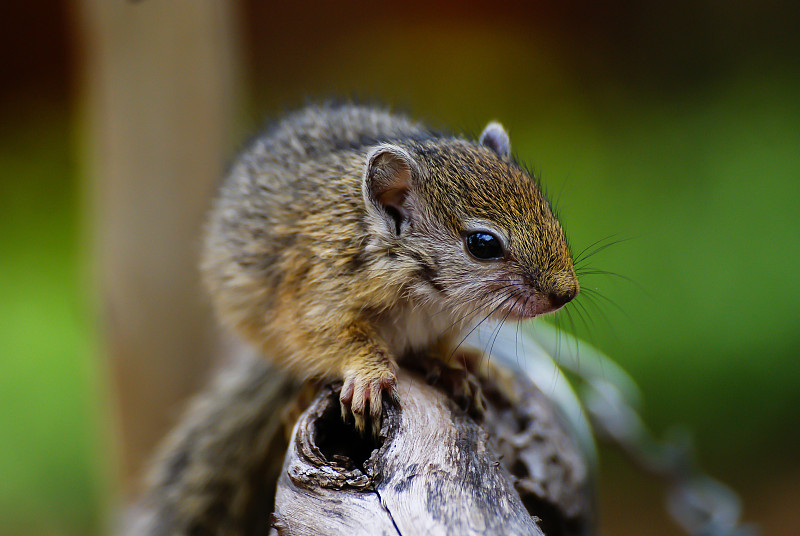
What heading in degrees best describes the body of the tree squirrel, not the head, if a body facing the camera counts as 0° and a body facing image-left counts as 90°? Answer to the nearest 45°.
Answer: approximately 315°

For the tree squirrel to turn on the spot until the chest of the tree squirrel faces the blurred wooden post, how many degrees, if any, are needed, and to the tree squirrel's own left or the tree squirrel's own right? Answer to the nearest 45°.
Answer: approximately 180°
